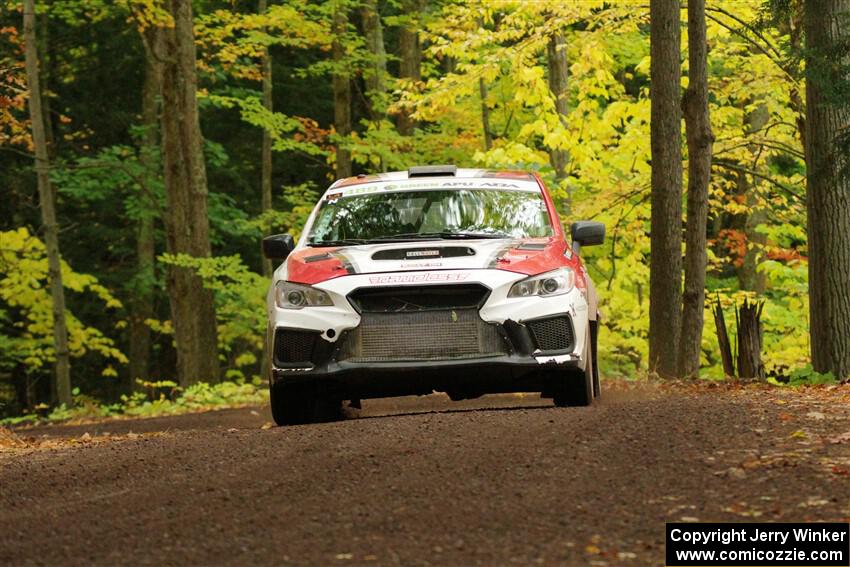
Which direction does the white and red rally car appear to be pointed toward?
toward the camera

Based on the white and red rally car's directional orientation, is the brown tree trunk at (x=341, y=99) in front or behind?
behind

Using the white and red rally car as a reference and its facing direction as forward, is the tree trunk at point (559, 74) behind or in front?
behind

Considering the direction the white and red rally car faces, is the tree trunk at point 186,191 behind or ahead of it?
behind

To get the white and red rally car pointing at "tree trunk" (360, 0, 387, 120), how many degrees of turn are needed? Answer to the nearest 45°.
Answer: approximately 180°

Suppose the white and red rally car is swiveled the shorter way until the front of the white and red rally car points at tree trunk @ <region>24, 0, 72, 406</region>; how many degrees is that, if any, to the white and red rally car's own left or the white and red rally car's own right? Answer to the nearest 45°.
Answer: approximately 135° to the white and red rally car's own right

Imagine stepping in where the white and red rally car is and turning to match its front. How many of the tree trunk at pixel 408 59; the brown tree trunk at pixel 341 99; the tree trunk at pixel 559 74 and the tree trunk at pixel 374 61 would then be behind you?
4

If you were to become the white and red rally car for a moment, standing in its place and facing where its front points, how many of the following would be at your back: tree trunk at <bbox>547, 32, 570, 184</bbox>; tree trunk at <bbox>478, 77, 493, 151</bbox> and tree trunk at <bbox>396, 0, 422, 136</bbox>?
3

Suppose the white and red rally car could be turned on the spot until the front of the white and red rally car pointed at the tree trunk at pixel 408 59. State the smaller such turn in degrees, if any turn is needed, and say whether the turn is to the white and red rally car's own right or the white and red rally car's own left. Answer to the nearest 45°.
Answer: approximately 180°

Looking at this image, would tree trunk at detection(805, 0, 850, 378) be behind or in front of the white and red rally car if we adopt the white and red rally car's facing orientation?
behind

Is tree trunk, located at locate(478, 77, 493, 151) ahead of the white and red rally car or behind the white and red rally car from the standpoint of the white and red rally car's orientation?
behind

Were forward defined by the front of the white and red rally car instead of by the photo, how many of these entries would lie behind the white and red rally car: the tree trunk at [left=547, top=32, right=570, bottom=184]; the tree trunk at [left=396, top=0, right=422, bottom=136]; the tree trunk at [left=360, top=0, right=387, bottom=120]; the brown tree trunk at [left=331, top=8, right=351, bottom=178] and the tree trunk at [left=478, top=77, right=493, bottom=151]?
5
